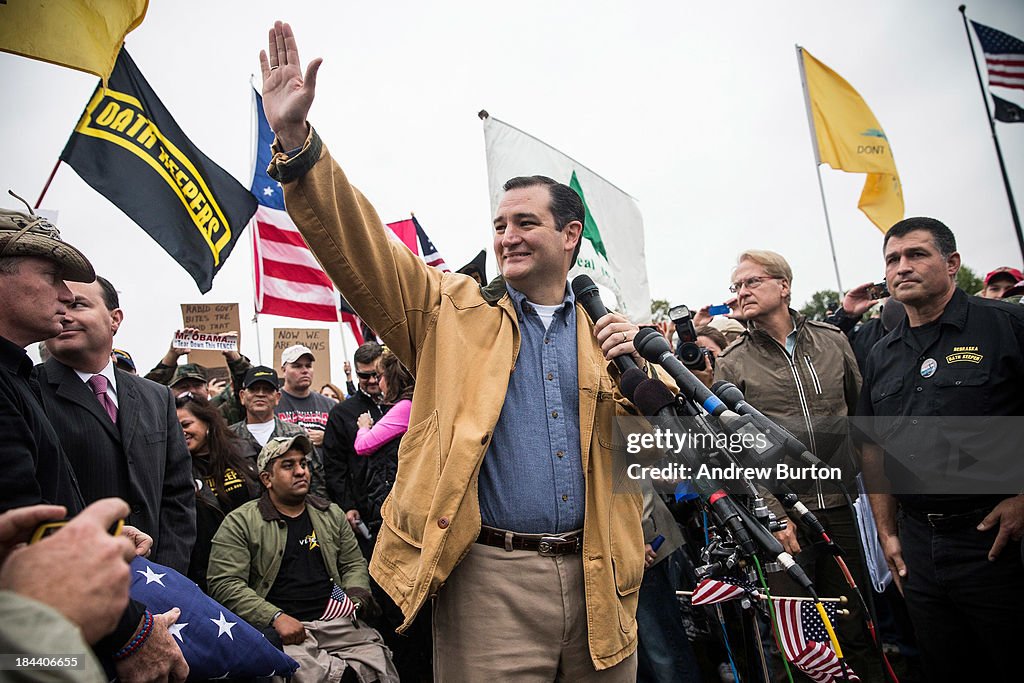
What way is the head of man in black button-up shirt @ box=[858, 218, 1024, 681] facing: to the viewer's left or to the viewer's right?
to the viewer's left

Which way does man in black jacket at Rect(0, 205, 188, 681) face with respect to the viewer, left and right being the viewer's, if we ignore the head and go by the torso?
facing to the right of the viewer

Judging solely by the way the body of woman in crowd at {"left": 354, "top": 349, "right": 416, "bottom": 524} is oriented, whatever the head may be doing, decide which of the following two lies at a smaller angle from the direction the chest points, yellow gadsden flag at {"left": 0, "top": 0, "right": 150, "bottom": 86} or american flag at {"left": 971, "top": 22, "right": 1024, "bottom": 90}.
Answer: the yellow gadsden flag

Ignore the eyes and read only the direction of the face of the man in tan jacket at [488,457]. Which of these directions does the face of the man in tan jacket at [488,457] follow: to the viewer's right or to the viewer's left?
to the viewer's left

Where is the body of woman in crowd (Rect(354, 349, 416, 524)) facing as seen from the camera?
to the viewer's left

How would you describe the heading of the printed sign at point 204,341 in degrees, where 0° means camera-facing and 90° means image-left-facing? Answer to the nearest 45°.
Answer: approximately 0°
